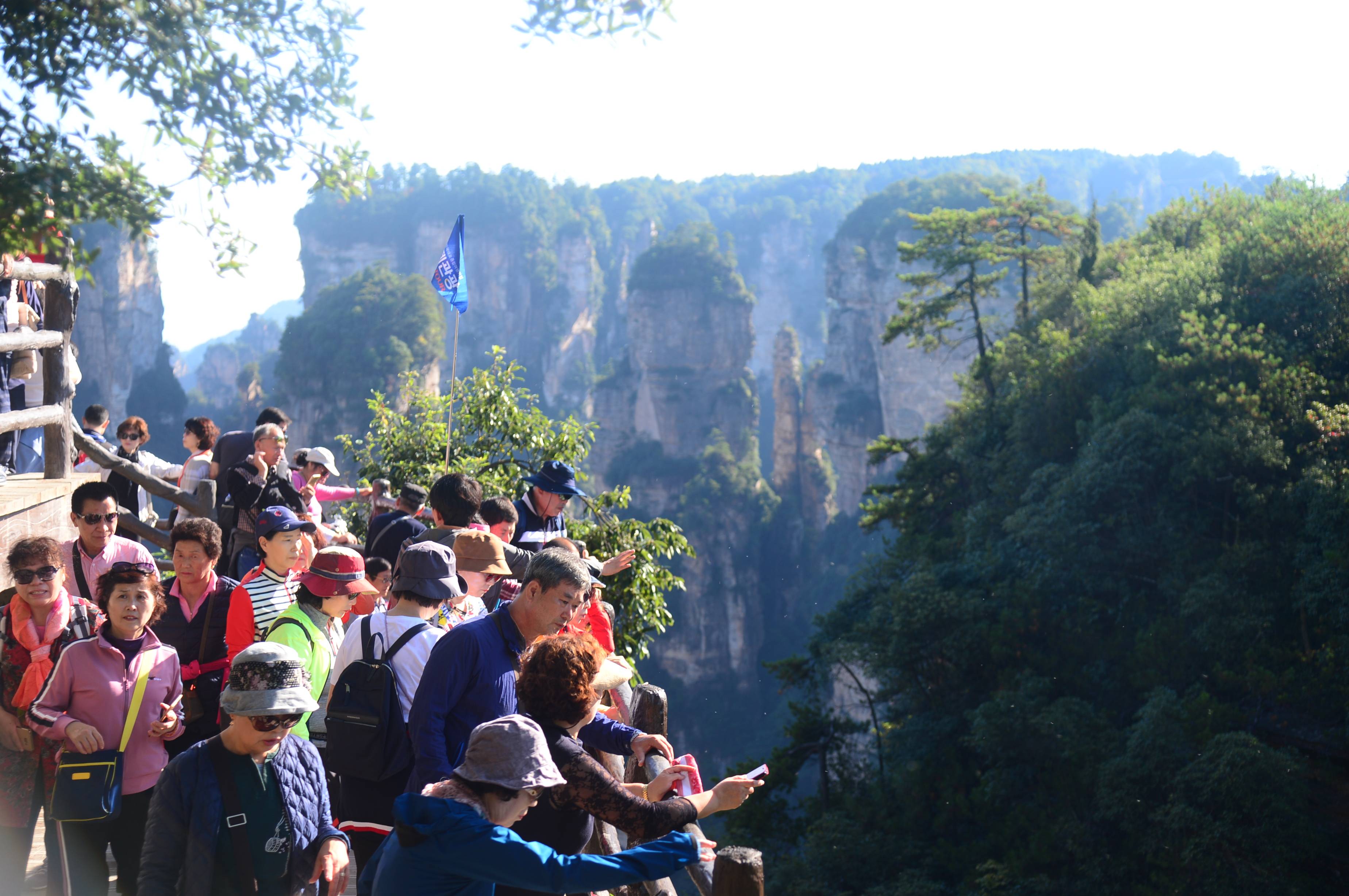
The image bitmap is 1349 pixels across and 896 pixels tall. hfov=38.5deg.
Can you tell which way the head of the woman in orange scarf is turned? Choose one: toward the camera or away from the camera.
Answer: toward the camera

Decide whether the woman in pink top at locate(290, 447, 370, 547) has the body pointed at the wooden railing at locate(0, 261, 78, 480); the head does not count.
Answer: no

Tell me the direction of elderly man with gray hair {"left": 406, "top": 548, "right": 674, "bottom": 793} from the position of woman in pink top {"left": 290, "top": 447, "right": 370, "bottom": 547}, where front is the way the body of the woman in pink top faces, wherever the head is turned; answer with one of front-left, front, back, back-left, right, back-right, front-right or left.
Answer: right

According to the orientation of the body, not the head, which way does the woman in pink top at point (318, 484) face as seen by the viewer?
to the viewer's right

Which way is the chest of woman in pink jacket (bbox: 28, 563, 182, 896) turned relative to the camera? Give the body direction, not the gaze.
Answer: toward the camera

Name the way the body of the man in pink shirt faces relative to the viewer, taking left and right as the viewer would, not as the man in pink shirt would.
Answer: facing the viewer

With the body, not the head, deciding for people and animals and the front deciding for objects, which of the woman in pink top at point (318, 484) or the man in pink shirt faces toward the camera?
the man in pink shirt

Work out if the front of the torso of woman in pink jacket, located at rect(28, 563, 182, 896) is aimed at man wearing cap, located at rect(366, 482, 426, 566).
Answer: no

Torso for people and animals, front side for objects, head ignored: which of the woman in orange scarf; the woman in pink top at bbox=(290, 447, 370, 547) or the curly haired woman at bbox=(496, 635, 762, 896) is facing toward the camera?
the woman in orange scarf

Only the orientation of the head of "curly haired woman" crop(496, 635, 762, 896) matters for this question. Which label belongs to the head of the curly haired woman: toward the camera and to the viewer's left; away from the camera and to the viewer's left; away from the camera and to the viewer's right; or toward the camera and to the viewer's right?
away from the camera and to the viewer's right

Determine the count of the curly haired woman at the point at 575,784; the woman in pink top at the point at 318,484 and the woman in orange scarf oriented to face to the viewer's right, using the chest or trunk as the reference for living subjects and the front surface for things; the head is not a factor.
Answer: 2

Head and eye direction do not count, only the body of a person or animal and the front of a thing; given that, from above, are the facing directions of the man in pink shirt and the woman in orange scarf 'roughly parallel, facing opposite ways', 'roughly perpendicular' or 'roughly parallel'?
roughly parallel

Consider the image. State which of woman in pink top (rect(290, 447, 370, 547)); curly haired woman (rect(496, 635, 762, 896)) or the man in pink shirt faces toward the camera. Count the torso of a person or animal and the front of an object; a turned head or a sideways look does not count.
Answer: the man in pink shirt

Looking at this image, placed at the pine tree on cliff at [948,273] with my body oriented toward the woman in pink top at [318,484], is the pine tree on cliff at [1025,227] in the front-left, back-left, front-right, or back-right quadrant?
back-left

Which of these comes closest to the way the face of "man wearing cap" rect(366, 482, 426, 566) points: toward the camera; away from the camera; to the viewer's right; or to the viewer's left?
away from the camera

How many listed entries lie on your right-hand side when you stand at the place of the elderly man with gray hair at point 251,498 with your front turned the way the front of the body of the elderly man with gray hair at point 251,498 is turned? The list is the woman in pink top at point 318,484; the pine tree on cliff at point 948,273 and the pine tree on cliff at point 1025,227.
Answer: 0
